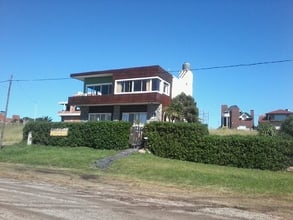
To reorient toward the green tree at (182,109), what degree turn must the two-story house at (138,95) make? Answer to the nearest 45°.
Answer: approximately 90° to its left

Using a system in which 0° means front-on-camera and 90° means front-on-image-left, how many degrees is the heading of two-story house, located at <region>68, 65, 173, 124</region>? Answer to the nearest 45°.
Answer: approximately 0°
